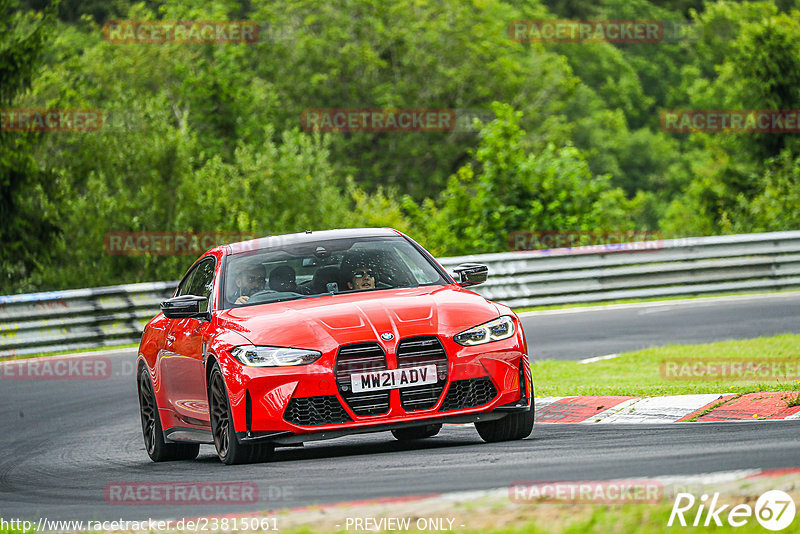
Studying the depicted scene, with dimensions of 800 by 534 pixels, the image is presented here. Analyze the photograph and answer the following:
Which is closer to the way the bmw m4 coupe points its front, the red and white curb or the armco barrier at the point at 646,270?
the red and white curb

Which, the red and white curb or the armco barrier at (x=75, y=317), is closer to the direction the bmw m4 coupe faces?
the red and white curb

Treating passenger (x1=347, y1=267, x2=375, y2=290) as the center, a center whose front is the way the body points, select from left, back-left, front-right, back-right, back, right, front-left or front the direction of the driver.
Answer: back-right

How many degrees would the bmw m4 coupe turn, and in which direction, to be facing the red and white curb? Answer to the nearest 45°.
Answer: approximately 45° to its left

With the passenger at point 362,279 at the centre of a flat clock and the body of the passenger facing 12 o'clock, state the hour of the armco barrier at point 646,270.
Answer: The armco barrier is roughly at 8 o'clock from the passenger.

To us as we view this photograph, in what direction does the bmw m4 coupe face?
facing the viewer and to the right of the viewer

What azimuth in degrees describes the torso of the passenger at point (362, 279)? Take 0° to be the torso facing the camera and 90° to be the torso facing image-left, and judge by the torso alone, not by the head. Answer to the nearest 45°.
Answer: approximately 315°
